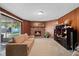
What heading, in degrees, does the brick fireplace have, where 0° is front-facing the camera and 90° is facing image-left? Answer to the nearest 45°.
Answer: approximately 0°
